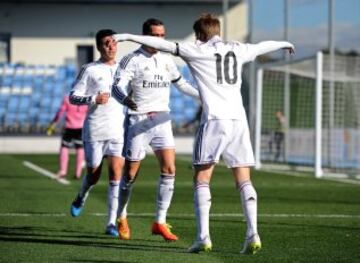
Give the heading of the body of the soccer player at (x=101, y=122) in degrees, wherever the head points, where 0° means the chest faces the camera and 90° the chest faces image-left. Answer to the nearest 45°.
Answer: approximately 315°

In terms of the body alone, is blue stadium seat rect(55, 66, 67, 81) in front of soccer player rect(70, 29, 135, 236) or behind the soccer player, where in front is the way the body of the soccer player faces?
behind

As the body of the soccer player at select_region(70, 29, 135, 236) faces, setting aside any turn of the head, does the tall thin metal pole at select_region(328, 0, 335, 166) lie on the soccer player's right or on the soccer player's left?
on the soccer player's left

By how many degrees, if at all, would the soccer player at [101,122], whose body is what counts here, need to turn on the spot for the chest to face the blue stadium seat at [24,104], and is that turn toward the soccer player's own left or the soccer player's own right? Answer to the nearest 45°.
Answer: approximately 135° to the soccer player's own left

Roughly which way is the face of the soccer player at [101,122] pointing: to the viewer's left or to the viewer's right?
to the viewer's right

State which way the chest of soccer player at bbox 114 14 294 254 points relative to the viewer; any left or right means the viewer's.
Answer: facing away from the viewer and to the left of the viewer
